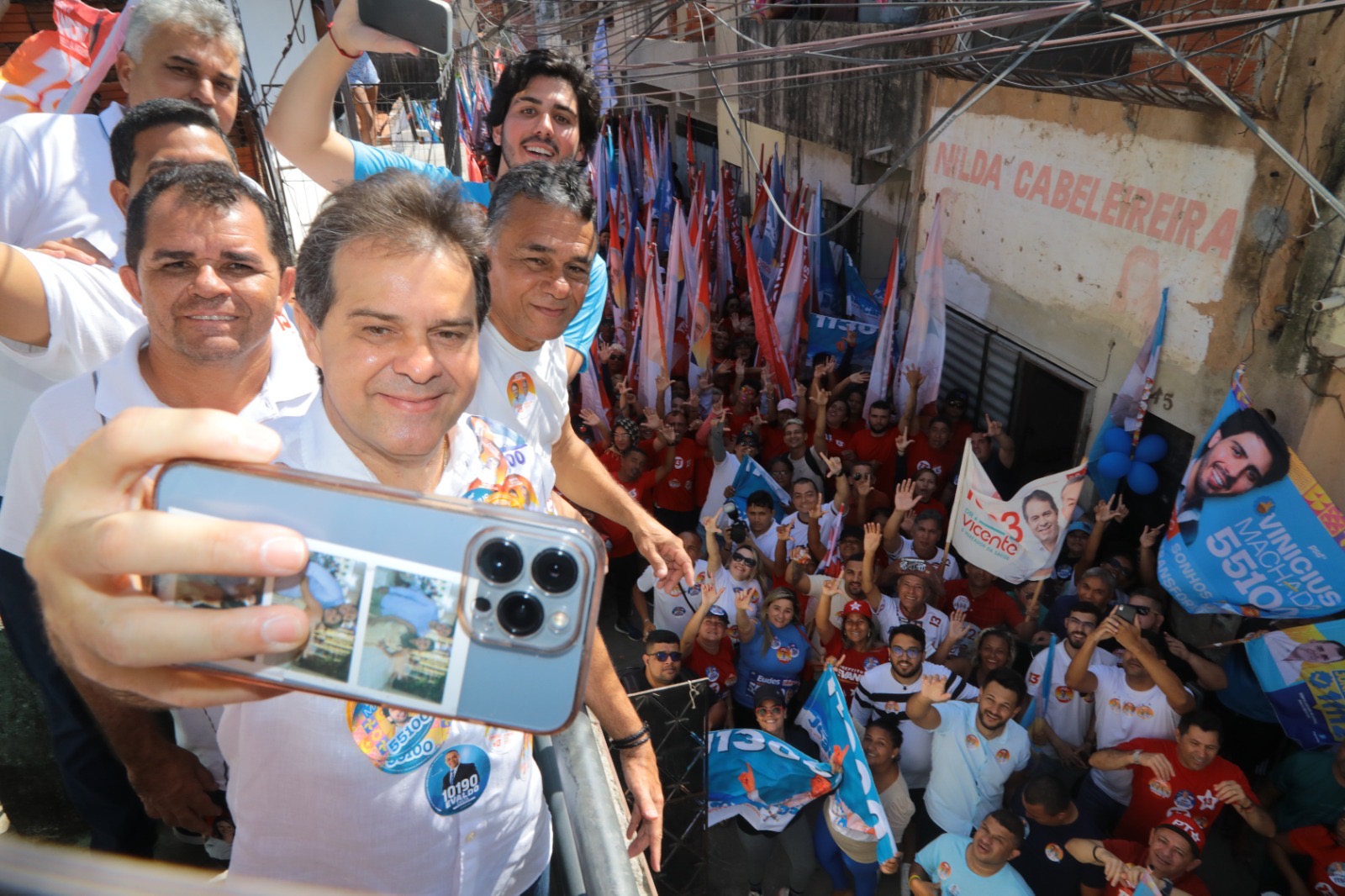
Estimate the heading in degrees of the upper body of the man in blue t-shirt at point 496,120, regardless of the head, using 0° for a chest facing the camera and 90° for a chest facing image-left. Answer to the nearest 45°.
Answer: approximately 0°

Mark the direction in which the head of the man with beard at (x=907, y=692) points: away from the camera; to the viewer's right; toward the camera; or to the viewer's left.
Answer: toward the camera

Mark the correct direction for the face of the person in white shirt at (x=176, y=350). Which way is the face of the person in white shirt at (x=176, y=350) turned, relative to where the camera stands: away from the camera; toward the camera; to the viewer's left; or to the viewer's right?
toward the camera

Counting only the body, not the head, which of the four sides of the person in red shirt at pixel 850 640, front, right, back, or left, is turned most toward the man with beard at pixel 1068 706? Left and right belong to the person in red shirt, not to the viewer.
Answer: left

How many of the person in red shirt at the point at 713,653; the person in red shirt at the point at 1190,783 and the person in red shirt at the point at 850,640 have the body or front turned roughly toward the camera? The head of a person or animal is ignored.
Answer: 3

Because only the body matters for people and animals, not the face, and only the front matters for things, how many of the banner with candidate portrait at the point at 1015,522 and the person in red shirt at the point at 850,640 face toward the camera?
2

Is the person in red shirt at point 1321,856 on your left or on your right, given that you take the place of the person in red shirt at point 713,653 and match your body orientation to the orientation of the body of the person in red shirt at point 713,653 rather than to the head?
on your left

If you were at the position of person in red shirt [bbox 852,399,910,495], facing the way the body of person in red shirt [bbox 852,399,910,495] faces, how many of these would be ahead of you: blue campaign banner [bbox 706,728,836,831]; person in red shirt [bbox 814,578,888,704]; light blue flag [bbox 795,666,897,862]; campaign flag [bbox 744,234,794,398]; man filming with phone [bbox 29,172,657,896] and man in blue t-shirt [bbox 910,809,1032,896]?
5

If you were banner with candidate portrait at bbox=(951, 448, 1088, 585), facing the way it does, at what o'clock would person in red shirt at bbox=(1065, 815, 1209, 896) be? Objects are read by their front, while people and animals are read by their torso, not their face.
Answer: The person in red shirt is roughly at 11 o'clock from the banner with candidate portrait.

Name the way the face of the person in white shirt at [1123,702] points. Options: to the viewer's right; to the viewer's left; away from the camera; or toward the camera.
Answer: toward the camera

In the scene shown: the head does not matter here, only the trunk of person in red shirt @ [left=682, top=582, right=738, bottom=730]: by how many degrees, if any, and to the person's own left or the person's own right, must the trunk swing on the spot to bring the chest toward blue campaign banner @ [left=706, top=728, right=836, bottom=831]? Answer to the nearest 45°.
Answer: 0° — they already face it

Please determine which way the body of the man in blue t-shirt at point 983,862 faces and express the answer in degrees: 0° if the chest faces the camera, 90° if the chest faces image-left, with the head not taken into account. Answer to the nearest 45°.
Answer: approximately 45°

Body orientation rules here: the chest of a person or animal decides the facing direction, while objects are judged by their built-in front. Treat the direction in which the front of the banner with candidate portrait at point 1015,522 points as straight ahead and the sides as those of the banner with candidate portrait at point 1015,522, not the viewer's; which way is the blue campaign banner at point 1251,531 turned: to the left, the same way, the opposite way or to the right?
the same way

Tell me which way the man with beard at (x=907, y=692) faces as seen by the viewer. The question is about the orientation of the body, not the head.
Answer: toward the camera

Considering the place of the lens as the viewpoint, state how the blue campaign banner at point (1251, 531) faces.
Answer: facing the viewer

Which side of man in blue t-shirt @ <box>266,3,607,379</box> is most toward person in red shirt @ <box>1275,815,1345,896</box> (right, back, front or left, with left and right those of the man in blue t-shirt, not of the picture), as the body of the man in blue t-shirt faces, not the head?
left

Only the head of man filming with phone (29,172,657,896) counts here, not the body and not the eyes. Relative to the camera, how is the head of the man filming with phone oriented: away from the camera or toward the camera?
toward the camera

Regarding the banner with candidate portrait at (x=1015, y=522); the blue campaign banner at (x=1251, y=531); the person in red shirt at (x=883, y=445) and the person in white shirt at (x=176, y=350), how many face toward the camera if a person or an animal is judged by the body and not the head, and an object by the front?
4

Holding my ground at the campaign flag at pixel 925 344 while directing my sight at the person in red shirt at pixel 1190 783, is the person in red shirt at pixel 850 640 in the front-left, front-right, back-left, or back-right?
front-right

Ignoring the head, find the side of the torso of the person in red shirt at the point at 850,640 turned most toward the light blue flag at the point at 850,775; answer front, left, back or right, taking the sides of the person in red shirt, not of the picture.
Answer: front
